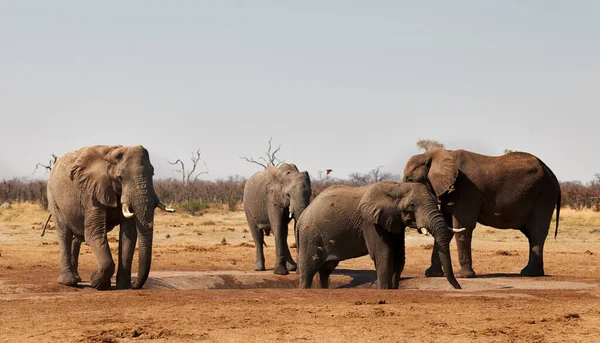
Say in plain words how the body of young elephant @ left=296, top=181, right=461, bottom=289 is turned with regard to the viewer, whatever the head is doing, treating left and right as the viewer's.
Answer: facing to the right of the viewer

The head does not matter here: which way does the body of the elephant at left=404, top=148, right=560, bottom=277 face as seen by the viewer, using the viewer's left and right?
facing to the left of the viewer

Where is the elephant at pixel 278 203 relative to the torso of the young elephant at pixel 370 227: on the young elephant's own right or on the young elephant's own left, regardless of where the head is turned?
on the young elephant's own left

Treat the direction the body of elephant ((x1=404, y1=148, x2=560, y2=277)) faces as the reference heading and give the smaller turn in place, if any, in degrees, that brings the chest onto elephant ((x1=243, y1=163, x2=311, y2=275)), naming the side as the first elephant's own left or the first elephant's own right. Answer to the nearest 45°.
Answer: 0° — it already faces it

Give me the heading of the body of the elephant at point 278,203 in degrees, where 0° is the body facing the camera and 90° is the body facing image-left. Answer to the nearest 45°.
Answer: approximately 315°

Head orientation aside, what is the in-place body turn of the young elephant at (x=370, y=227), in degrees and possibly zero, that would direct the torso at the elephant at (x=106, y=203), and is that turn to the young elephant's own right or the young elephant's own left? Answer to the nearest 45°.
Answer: approximately 180°

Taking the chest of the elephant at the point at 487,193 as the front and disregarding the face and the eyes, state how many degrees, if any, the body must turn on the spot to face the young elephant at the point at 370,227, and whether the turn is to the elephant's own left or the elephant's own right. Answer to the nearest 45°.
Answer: approximately 45° to the elephant's own left

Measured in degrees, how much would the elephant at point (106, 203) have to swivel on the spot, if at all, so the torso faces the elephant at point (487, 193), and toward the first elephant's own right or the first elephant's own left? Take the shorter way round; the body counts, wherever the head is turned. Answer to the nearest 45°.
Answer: approximately 45° to the first elephant's own left

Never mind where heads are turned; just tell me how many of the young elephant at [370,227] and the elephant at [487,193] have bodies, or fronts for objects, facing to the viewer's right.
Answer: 1

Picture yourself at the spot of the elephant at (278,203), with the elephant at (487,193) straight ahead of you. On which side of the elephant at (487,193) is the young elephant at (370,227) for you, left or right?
right
